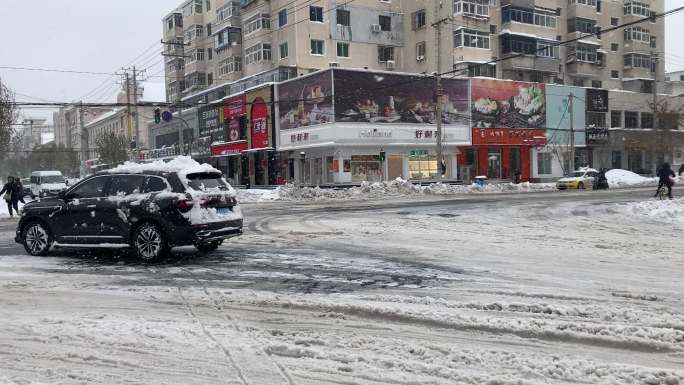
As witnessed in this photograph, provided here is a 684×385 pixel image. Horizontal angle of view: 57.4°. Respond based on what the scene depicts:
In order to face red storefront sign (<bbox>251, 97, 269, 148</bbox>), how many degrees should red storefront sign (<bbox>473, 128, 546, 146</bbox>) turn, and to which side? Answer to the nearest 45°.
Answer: approximately 90° to its right

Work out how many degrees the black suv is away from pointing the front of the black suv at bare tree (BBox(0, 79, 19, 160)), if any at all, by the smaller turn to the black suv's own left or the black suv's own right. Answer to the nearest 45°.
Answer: approximately 45° to the black suv's own right

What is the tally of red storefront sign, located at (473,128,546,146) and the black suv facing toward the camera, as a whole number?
1

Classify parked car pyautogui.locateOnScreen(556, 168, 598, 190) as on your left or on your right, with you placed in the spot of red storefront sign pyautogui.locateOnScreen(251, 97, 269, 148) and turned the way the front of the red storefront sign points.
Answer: on your left

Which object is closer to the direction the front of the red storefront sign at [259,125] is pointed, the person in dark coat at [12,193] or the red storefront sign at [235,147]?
the person in dark coat

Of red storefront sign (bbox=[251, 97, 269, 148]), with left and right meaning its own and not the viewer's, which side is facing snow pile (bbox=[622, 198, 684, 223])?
left

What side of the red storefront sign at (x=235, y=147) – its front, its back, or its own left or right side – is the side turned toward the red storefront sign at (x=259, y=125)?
left

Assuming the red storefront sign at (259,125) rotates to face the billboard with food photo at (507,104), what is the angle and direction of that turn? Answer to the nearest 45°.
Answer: approximately 135° to its left

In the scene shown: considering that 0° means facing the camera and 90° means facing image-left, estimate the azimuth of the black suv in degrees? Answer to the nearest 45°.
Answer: approximately 135°
